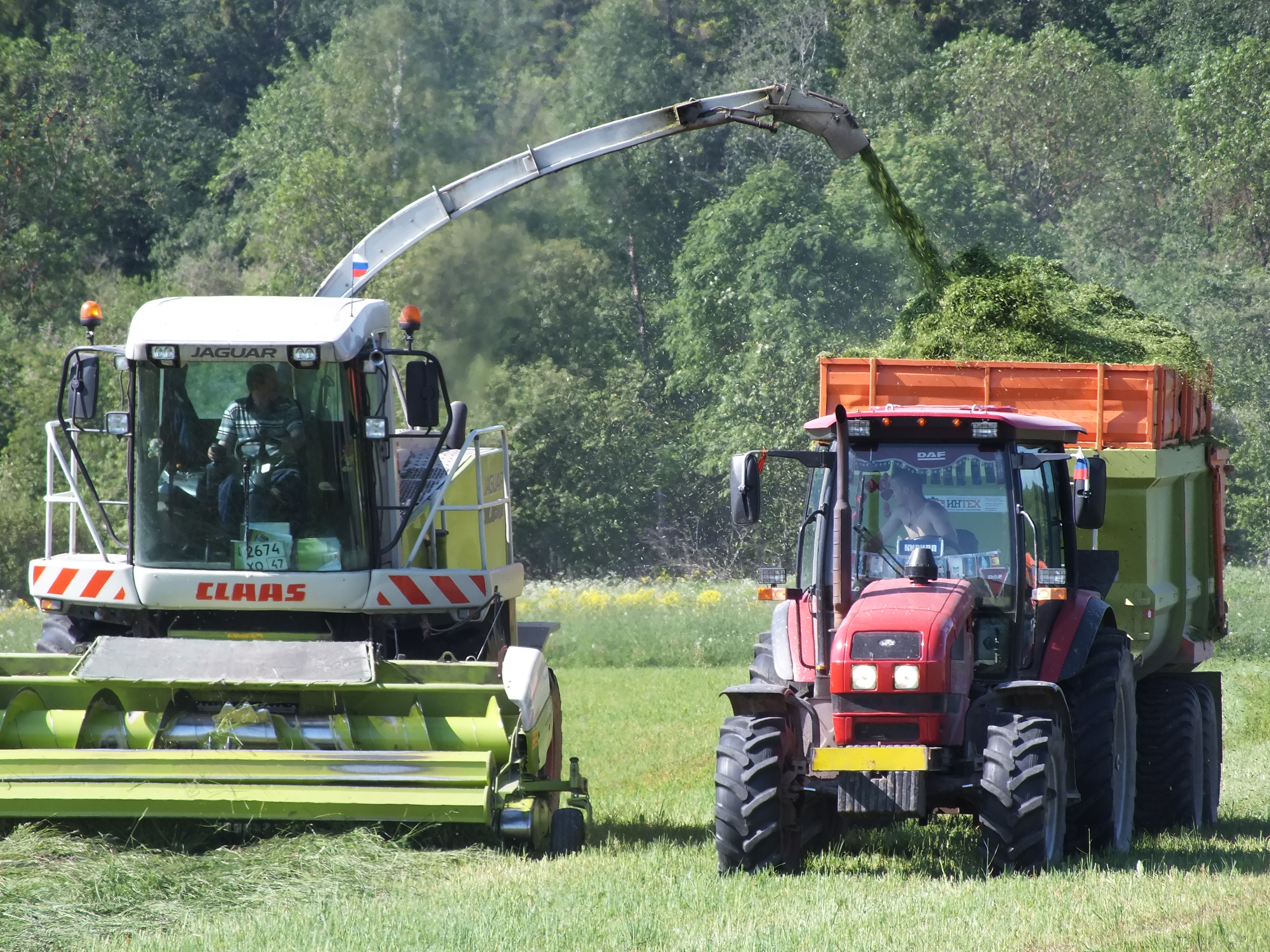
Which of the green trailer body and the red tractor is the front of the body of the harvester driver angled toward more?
the red tractor

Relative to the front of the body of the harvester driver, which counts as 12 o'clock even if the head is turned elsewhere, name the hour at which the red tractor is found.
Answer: The red tractor is roughly at 10 o'clock from the harvester driver.

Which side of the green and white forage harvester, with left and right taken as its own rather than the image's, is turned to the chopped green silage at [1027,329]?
left

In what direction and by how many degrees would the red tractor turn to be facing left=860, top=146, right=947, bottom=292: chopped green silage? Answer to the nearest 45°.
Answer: approximately 180°

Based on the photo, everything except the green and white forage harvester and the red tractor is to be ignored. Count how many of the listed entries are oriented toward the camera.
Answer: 2

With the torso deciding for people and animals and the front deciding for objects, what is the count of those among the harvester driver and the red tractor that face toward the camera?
2

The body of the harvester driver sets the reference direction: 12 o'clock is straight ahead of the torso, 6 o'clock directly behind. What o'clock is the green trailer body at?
The green trailer body is roughly at 9 o'clock from the harvester driver.

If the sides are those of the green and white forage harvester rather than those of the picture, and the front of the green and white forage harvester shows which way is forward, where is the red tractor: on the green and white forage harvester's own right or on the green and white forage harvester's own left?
on the green and white forage harvester's own left

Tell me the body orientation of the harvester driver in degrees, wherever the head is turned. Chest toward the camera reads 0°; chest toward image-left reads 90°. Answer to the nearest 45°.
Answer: approximately 0°
